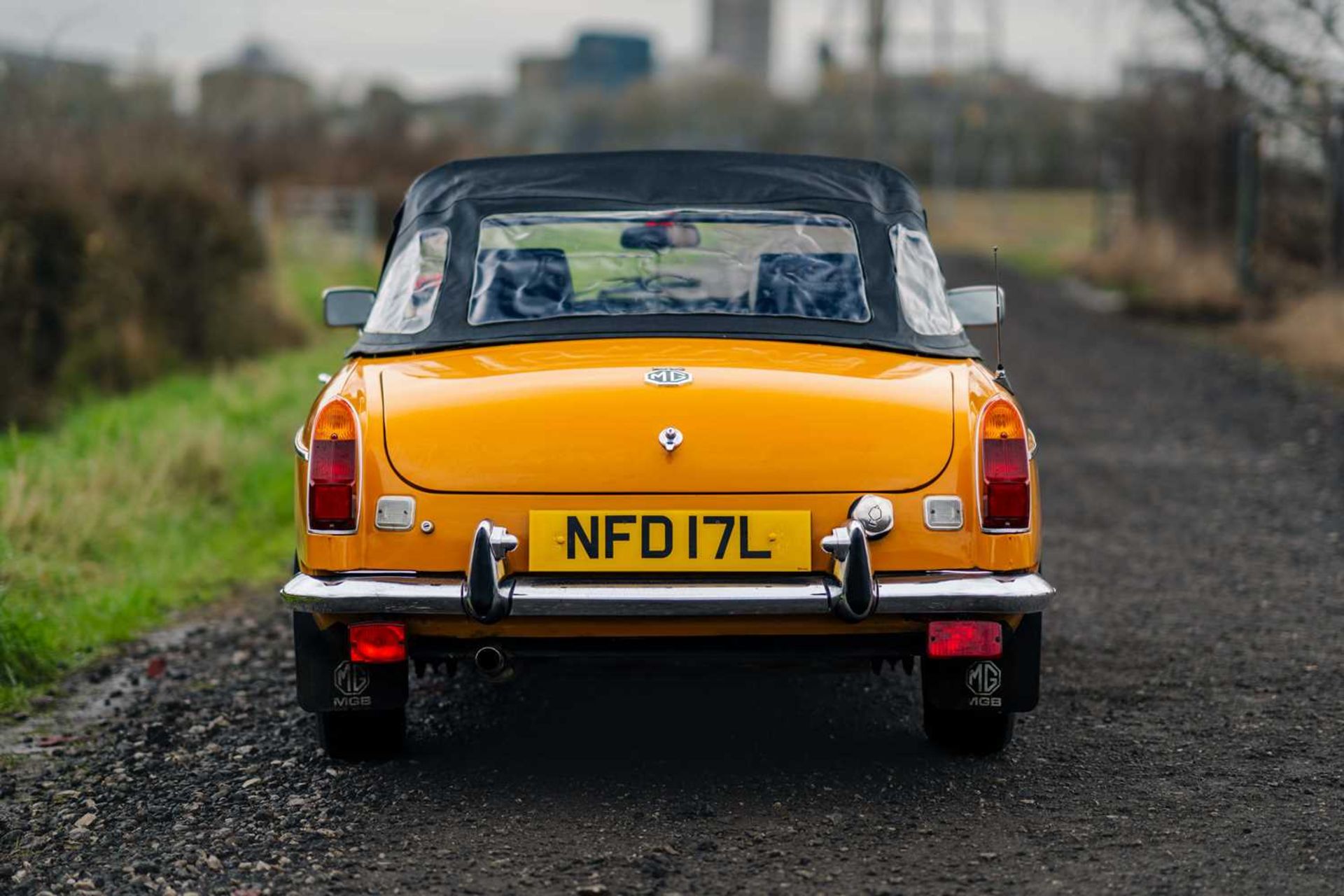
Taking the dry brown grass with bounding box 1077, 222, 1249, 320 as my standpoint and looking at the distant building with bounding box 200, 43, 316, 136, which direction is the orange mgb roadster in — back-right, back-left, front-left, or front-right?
back-left

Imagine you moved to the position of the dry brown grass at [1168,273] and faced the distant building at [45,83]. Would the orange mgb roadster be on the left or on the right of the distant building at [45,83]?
left

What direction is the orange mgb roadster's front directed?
away from the camera

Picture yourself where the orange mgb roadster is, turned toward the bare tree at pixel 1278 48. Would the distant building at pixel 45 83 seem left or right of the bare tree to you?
left

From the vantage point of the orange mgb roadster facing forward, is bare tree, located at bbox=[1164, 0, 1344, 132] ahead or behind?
ahead

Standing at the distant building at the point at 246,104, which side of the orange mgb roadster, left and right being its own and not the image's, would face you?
front

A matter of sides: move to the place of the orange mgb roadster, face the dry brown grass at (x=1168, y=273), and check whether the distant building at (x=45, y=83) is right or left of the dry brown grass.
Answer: left

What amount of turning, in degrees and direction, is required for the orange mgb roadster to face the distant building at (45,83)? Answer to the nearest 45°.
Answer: approximately 45° to its left

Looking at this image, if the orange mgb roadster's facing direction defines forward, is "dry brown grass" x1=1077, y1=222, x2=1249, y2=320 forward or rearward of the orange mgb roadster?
forward
